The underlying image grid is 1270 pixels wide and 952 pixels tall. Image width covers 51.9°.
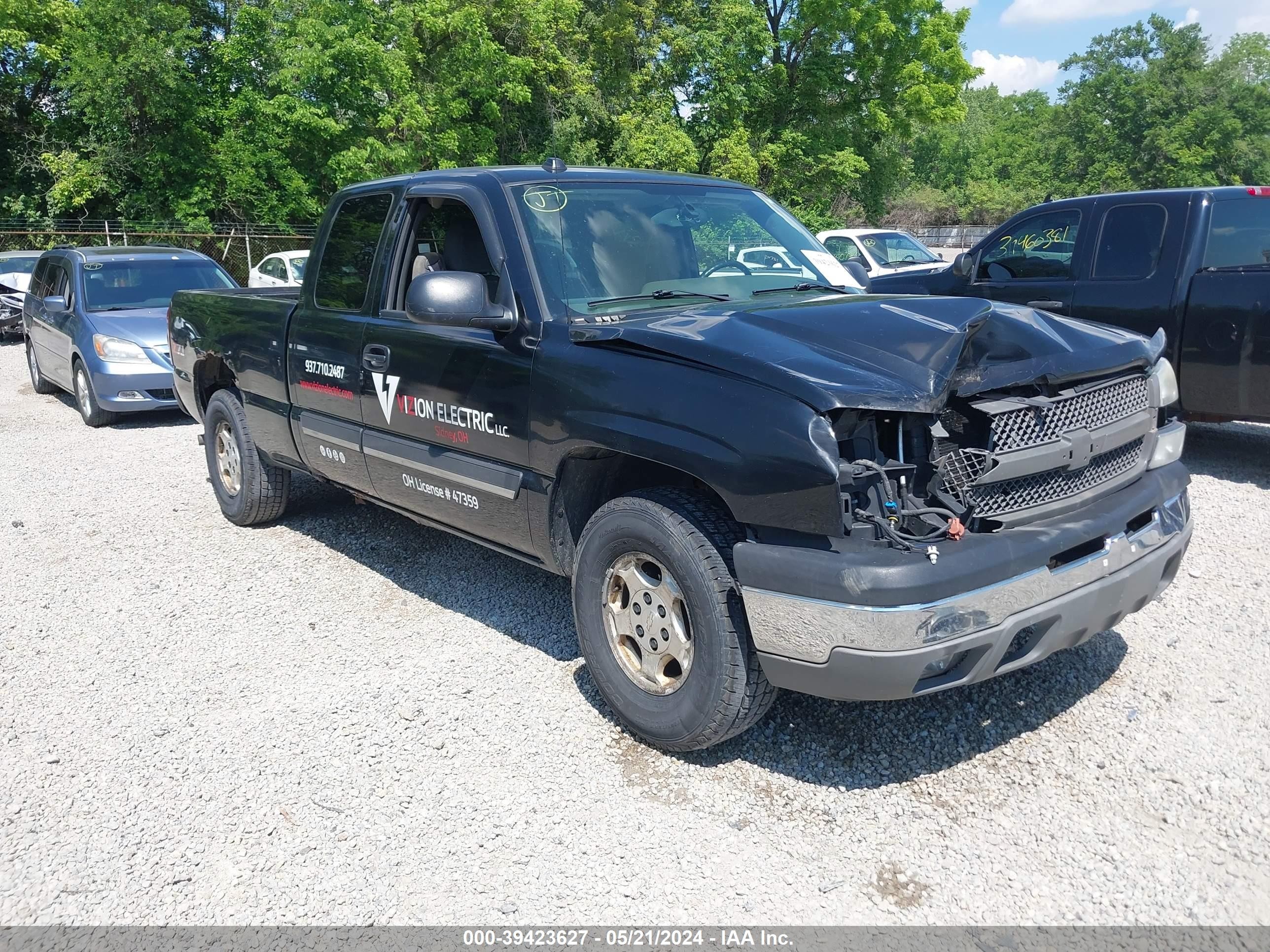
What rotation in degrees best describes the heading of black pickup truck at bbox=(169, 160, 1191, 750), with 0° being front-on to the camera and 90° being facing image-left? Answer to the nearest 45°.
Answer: approximately 315°

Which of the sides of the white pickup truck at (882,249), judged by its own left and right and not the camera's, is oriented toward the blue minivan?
right

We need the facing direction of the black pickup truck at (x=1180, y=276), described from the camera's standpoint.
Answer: facing away from the viewer and to the left of the viewer

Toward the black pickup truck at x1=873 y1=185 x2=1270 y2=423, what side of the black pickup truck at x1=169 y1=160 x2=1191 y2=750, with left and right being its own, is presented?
left

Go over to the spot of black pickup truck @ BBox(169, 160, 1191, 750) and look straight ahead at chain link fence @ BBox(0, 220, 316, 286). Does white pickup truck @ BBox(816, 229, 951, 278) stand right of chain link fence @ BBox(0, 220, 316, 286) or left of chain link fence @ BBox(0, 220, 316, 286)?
right

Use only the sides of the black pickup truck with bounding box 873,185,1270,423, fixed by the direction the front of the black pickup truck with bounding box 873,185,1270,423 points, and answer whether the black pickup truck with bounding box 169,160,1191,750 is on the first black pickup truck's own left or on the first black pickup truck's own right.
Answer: on the first black pickup truck's own left

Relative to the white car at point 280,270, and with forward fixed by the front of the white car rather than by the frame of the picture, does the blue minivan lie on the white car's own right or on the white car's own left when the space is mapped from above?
on the white car's own right
